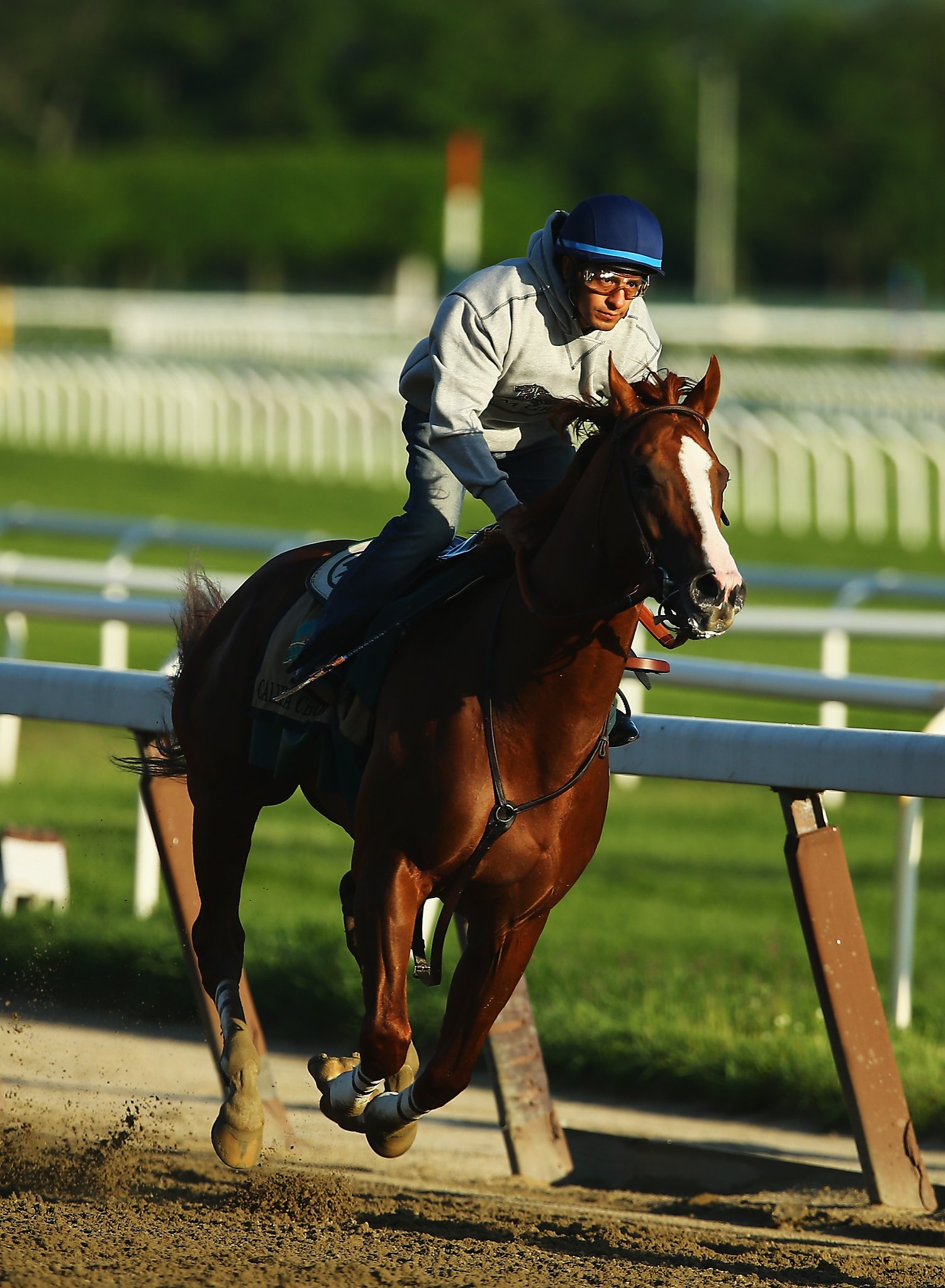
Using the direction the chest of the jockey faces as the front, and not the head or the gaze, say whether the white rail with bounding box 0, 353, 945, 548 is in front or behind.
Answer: behind

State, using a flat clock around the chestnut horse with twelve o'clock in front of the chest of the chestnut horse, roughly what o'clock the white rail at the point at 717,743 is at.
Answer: The white rail is roughly at 9 o'clock from the chestnut horse.

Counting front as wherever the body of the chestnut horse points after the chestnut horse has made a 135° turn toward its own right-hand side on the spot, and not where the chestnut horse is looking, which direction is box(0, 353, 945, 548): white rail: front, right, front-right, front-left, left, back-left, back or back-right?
right

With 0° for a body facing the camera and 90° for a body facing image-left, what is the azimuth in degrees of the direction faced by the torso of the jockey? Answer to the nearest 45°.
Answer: approximately 315°

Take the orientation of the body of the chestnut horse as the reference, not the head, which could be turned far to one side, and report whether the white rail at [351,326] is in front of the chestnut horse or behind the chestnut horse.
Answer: behind

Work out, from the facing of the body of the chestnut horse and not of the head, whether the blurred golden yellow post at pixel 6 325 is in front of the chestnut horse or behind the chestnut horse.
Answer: behind

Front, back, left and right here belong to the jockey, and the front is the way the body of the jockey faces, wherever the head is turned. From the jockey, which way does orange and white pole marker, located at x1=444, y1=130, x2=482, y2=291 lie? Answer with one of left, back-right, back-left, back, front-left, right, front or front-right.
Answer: back-left
